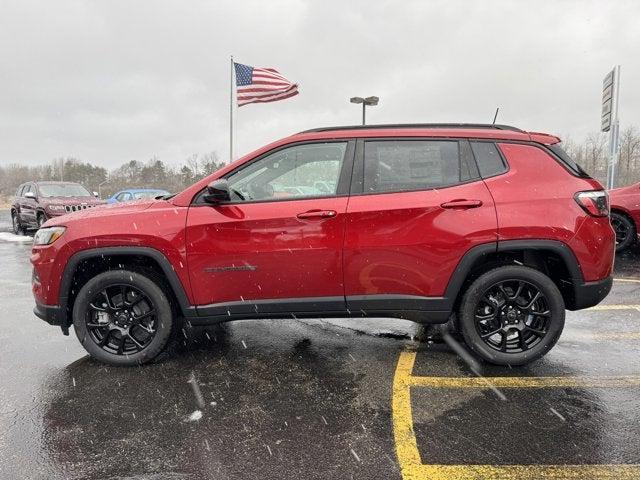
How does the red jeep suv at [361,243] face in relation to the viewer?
to the viewer's left

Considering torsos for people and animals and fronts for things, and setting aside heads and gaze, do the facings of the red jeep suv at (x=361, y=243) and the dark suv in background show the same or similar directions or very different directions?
very different directions

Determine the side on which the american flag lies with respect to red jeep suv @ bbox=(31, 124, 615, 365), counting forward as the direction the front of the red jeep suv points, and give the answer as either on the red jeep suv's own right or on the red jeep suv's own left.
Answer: on the red jeep suv's own right

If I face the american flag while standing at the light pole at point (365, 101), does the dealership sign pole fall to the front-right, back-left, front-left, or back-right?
back-left

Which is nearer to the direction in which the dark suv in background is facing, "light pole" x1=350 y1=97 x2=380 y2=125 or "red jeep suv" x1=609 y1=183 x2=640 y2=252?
the red jeep suv

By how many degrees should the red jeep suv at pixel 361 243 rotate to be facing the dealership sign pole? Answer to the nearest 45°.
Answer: approximately 135° to its right

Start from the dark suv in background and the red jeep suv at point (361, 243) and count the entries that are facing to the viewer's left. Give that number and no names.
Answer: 1

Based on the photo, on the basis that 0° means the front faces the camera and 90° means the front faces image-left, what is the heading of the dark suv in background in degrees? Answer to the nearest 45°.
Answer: approximately 315°
